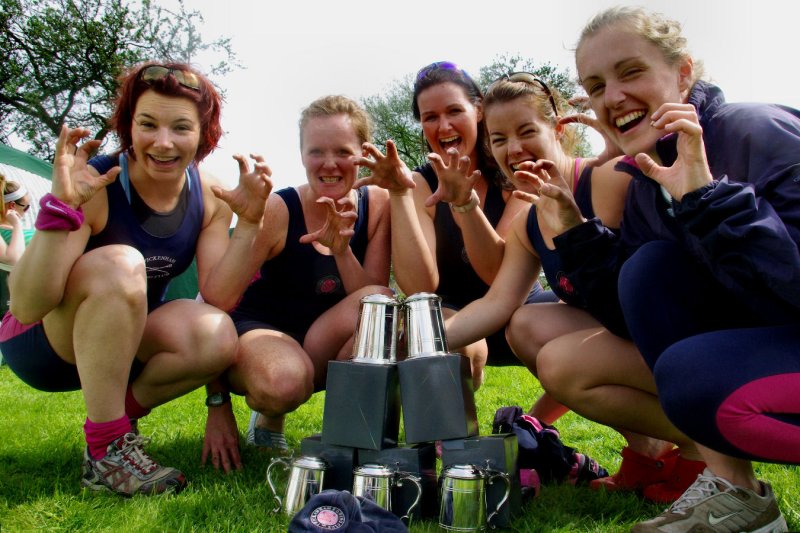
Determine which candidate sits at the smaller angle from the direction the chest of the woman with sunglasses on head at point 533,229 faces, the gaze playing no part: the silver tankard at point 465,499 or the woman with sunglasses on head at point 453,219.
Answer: the silver tankard

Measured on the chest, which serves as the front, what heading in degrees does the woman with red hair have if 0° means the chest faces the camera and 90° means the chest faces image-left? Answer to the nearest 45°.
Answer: approximately 315°

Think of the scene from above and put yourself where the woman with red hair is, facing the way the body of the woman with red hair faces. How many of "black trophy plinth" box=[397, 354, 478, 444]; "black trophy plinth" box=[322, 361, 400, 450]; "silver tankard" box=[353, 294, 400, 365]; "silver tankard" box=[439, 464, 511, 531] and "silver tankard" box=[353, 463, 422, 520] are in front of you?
5

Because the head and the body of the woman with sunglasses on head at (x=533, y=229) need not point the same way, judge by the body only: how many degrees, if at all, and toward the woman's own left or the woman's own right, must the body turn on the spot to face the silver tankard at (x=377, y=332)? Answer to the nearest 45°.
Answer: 0° — they already face it

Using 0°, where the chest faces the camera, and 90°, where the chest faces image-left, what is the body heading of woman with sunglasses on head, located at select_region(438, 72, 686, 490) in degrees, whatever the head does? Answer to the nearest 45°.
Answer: approximately 45°

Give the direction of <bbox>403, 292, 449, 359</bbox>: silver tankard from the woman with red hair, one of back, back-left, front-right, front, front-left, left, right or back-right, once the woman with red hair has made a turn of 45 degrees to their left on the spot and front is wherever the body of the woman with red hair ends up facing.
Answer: front-right

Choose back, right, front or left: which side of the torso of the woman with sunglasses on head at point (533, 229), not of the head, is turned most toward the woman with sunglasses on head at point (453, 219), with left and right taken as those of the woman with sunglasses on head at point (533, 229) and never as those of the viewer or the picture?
right

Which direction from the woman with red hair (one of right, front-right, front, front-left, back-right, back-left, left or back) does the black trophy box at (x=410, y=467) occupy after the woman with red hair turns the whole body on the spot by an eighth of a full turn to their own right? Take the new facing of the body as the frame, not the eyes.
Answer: front-left

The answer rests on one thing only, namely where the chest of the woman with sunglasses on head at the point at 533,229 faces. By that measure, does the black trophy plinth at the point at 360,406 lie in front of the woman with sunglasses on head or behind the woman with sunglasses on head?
in front

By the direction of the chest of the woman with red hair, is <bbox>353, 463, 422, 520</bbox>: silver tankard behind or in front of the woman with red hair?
in front

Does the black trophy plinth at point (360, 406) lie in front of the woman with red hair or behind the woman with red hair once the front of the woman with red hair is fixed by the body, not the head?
in front

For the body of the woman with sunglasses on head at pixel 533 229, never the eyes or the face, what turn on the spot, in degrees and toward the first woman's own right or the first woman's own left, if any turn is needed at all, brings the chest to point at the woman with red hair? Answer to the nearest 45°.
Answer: approximately 45° to the first woman's own right

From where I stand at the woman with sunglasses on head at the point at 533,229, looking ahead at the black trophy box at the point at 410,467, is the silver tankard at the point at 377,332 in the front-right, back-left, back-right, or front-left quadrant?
front-right

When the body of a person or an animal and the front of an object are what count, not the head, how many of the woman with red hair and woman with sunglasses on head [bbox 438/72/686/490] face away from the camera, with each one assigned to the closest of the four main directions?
0

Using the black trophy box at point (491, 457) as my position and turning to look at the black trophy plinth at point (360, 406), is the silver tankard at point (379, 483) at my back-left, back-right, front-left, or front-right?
front-left
